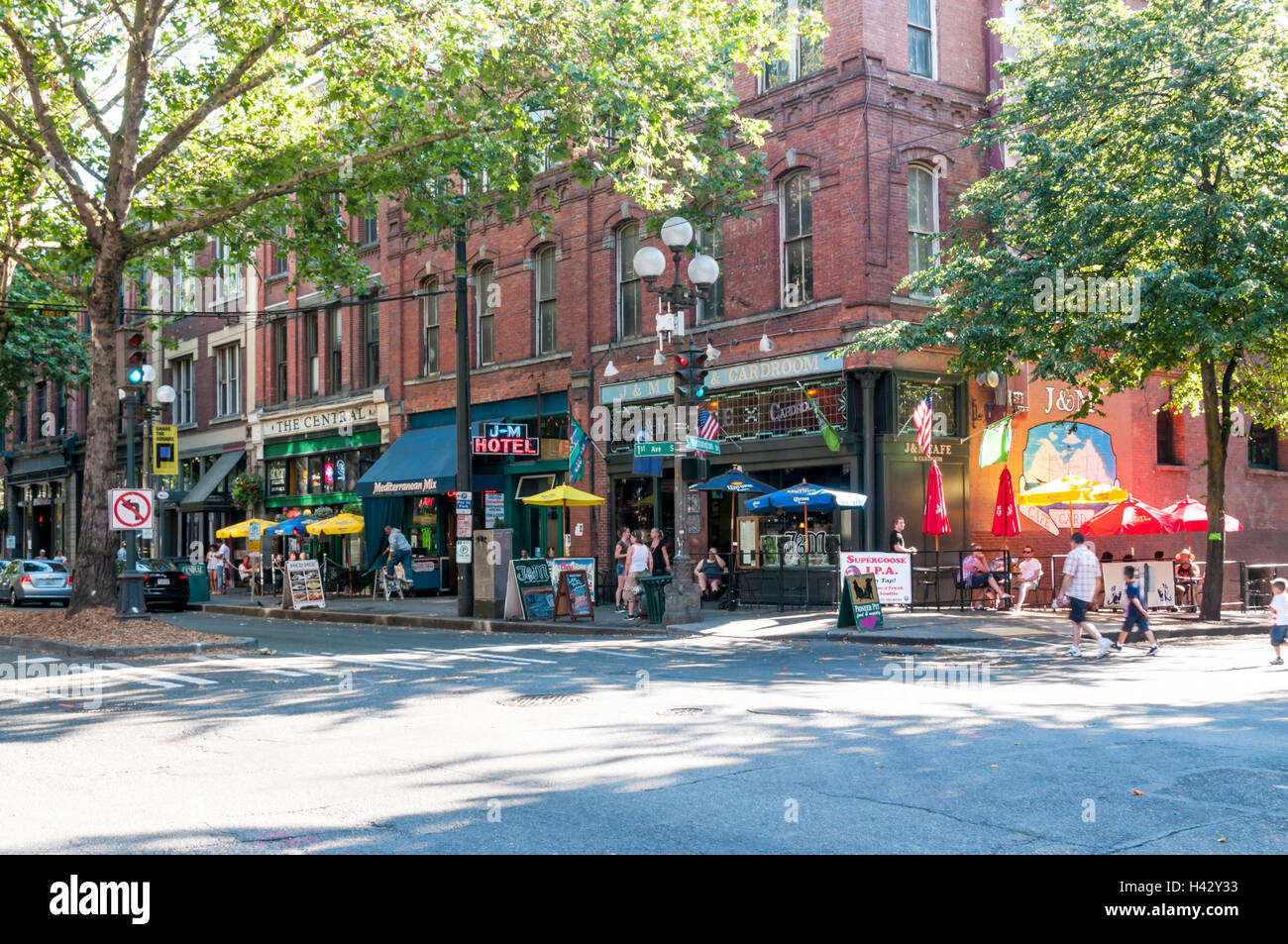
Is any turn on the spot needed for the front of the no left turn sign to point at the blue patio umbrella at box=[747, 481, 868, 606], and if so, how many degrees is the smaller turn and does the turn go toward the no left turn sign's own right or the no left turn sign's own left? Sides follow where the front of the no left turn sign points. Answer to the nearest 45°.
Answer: approximately 90° to the no left turn sign's own left

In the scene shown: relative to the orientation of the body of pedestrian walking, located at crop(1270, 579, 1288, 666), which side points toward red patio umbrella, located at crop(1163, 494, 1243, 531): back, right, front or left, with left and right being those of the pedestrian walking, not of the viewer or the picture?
right

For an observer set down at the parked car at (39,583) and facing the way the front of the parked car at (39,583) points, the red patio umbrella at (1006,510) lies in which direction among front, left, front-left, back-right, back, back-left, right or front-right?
back

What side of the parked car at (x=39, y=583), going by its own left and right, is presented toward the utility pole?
back

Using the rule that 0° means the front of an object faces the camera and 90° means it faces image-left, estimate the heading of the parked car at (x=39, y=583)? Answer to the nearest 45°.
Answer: approximately 135°

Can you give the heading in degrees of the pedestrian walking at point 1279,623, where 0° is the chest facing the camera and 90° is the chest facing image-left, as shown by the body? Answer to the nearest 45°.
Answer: approximately 90°

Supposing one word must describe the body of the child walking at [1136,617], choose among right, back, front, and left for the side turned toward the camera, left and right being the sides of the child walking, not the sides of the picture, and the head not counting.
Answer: left

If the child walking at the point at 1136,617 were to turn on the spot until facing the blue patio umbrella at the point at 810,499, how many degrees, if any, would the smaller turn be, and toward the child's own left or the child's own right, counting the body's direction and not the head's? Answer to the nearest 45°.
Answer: approximately 45° to the child's own right
